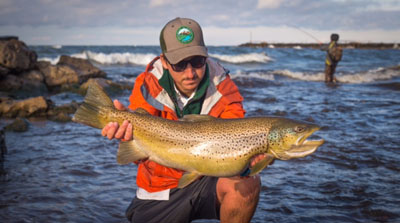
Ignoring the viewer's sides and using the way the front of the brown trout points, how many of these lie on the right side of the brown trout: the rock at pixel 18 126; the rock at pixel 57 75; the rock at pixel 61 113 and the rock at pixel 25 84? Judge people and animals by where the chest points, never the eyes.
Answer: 0

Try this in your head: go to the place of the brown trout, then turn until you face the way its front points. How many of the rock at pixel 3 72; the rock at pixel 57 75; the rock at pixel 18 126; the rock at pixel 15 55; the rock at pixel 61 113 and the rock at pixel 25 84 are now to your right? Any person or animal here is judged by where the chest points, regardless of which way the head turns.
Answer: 0

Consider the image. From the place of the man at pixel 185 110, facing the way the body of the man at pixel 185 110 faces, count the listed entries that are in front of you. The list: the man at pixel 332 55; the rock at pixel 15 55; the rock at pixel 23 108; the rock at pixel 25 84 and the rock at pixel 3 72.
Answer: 0

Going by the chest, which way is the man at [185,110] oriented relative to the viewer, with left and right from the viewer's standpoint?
facing the viewer

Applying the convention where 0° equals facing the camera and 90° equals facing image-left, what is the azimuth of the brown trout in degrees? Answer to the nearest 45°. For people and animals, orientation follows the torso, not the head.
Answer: approximately 270°

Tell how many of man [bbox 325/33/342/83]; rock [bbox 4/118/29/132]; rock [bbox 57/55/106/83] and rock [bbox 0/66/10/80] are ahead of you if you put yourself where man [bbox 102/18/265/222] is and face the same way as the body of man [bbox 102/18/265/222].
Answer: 0

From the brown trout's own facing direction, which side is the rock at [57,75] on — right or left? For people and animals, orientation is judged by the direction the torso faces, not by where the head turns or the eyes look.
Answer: on its left

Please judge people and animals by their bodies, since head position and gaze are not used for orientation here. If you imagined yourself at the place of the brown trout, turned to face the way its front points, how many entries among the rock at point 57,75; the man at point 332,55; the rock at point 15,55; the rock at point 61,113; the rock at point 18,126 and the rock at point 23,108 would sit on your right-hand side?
0

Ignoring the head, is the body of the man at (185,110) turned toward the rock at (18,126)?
no

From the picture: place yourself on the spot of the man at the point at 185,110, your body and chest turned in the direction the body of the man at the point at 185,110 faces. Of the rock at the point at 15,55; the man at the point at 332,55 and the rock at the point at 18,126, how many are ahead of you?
0

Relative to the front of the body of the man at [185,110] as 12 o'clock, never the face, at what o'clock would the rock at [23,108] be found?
The rock is roughly at 5 o'clock from the man.

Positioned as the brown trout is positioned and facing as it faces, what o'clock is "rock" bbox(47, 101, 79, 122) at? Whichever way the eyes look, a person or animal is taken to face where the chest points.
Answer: The rock is roughly at 8 o'clock from the brown trout.

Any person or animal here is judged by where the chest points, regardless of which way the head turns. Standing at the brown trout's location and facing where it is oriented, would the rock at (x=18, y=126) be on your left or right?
on your left

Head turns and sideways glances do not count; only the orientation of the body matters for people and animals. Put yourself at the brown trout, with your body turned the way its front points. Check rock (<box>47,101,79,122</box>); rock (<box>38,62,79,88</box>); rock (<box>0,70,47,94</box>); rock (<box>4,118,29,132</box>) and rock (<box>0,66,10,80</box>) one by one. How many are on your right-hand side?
0

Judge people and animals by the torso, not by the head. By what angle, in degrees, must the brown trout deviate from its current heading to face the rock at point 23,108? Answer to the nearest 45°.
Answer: approximately 135° to its left
